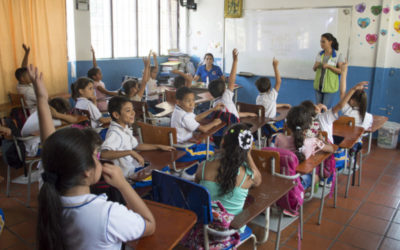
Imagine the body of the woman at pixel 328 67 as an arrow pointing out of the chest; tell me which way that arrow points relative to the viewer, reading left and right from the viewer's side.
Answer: facing the viewer and to the left of the viewer

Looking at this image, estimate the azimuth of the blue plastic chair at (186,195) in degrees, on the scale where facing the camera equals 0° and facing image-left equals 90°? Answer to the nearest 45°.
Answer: approximately 225°

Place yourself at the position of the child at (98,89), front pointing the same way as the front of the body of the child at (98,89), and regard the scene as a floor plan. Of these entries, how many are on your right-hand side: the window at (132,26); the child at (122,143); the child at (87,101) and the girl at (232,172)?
3

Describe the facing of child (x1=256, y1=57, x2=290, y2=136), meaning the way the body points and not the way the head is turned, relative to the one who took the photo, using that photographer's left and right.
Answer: facing away from the viewer and to the right of the viewer

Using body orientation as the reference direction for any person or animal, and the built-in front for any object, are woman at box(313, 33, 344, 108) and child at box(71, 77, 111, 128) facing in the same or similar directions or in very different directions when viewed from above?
very different directions

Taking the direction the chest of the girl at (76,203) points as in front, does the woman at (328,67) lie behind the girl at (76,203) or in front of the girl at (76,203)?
in front

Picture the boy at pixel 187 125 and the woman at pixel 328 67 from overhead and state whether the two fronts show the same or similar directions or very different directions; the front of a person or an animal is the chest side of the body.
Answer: very different directions

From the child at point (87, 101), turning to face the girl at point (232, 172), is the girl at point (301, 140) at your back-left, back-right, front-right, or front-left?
front-left

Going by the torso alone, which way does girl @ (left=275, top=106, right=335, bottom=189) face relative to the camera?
away from the camera
